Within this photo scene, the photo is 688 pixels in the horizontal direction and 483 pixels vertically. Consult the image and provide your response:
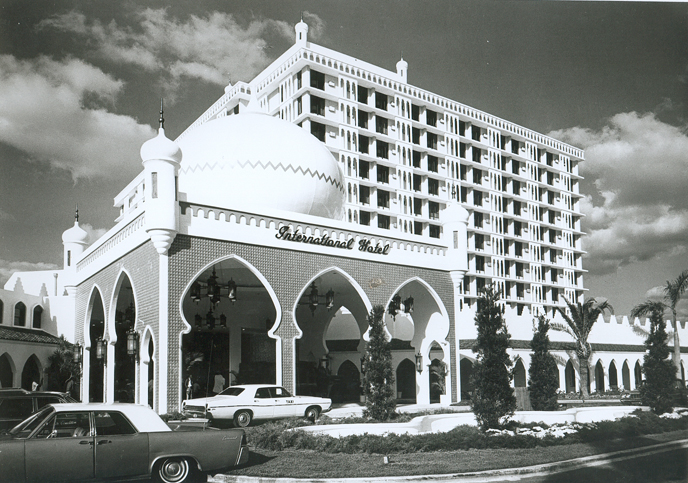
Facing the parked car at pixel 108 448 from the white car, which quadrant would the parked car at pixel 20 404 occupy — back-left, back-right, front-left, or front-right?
front-right

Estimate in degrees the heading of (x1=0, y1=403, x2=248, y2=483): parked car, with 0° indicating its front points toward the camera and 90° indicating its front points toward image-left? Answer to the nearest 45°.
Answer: approximately 90°

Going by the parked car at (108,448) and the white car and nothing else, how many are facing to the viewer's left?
1

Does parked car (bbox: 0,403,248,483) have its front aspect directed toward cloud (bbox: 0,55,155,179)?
no

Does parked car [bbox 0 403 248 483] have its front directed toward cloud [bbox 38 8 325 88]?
no
